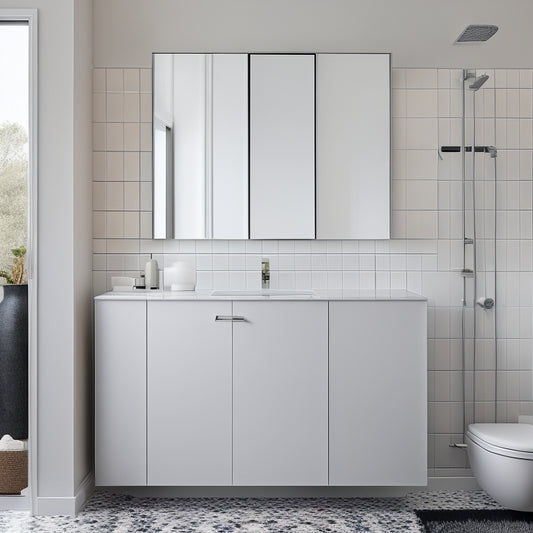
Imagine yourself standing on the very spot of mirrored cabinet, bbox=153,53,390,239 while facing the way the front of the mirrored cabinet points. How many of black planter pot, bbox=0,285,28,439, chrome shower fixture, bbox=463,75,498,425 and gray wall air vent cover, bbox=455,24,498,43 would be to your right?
1

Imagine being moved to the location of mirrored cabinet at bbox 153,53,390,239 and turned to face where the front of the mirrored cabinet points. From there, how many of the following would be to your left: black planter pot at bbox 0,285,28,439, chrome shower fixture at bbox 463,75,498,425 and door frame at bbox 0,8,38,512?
1

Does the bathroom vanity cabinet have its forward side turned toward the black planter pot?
no

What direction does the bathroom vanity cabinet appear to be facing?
toward the camera

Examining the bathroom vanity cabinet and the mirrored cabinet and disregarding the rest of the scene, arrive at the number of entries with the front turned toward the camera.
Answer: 2

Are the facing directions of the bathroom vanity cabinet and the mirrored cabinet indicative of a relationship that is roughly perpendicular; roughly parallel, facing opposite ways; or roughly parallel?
roughly parallel

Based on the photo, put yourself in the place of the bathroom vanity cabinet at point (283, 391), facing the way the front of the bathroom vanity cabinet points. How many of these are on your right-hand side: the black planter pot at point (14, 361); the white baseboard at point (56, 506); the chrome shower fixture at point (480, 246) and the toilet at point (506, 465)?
2

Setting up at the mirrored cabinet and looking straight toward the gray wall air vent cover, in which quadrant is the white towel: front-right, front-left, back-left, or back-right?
back-right

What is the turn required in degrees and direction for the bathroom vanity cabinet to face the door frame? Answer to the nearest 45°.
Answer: approximately 90° to its right

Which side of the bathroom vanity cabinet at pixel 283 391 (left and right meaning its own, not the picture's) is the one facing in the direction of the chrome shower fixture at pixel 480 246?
left

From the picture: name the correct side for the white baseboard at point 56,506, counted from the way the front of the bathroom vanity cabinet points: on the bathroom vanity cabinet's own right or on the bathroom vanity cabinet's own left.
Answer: on the bathroom vanity cabinet's own right
